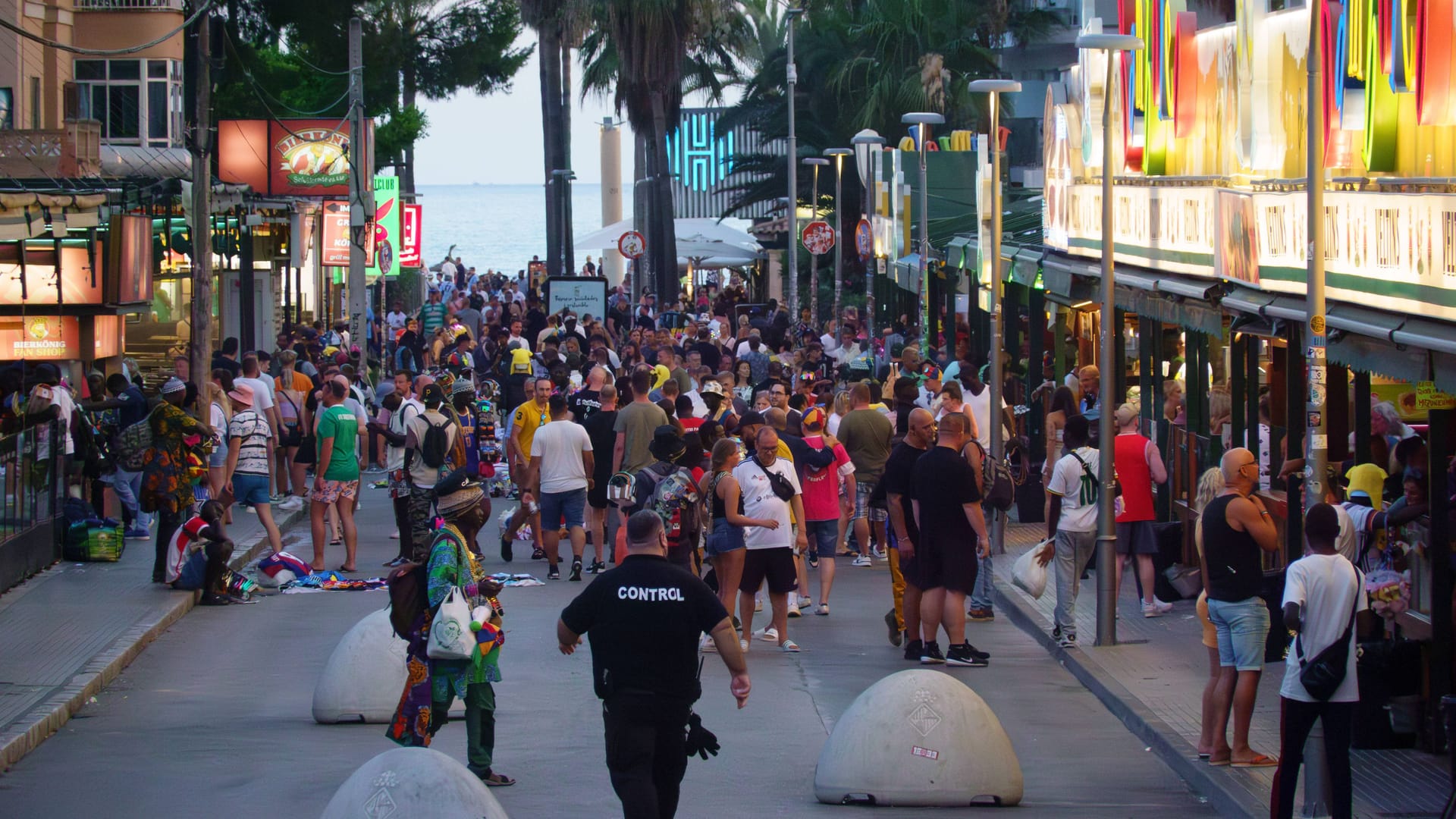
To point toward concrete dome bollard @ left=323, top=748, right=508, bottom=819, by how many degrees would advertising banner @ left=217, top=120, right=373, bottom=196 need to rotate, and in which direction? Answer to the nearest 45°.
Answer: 0° — it already faces it

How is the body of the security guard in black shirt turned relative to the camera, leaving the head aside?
away from the camera

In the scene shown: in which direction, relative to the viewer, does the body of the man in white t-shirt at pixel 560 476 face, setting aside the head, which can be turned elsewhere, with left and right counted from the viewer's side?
facing away from the viewer

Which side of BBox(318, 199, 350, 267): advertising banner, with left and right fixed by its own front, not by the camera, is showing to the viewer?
front

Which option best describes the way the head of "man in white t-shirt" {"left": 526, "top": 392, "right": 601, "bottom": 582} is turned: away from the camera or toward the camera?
away from the camera

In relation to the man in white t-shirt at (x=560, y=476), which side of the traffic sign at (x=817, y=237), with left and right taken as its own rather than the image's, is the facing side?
front

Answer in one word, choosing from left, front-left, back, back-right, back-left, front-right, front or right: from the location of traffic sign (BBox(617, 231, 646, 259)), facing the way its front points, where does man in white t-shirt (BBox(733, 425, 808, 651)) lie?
front

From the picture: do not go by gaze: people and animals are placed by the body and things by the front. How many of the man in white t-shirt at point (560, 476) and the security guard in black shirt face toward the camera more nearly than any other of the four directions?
0

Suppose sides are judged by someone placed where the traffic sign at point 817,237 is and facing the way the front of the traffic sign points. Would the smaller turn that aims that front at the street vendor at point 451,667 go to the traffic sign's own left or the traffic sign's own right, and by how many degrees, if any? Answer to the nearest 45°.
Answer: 0° — it already faces them

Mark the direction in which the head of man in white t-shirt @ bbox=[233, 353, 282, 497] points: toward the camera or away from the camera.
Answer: away from the camera

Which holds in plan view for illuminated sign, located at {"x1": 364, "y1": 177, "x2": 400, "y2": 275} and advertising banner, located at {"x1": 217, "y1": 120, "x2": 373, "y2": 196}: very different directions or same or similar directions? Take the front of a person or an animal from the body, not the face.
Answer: same or similar directions

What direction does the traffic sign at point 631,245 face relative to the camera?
toward the camera

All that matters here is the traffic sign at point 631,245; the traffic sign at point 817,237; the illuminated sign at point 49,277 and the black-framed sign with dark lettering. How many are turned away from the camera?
0

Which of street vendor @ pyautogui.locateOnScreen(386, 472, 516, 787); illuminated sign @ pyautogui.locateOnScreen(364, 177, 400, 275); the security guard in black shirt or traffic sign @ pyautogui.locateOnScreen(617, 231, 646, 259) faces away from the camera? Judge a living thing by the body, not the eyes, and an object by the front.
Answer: the security guard in black shirt

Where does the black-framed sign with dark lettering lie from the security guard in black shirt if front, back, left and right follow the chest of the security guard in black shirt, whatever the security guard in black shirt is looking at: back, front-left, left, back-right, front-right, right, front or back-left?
front
